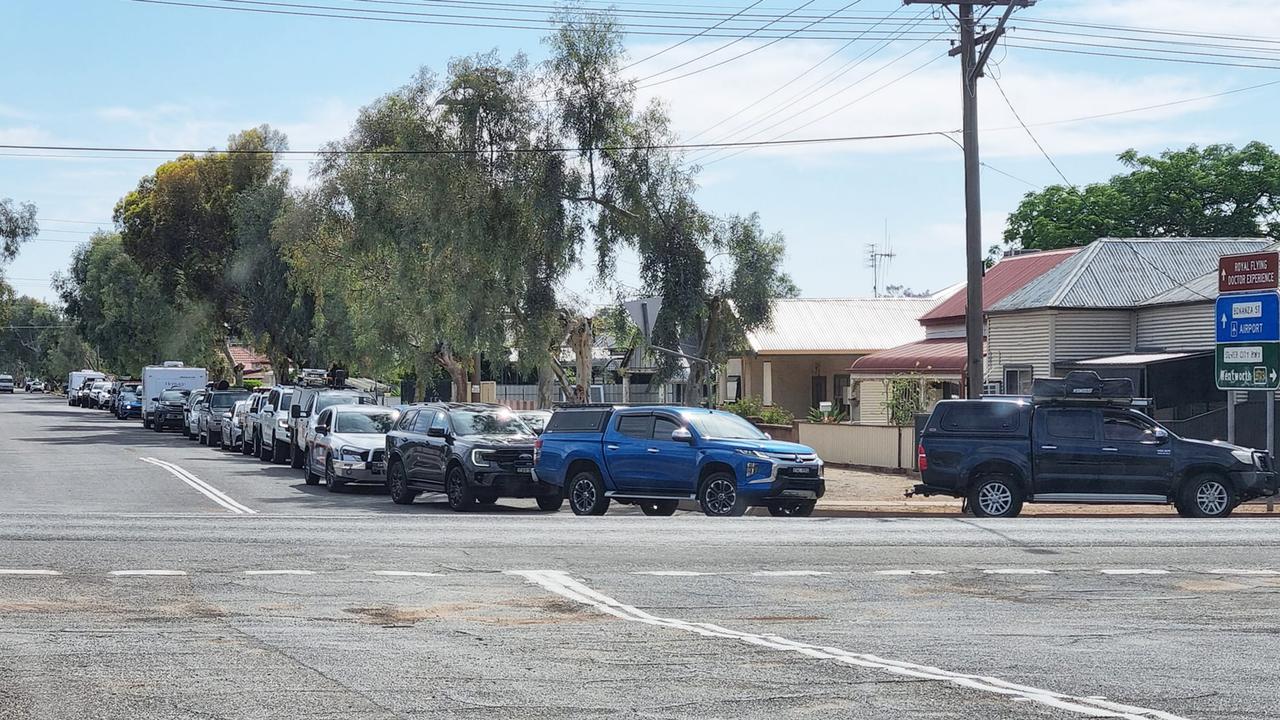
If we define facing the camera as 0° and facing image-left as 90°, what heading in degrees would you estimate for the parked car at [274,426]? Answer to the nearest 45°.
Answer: approximately 315°

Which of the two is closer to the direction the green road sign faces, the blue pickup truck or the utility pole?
the blue pickup truck

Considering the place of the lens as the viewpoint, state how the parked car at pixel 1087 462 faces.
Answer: facing to the right of the viewer

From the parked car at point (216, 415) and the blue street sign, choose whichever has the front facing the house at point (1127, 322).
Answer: the parked car

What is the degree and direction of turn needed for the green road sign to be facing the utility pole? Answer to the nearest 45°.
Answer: approximately 90° to its right

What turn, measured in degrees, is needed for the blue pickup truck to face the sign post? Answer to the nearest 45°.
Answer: approximately 45° to its left

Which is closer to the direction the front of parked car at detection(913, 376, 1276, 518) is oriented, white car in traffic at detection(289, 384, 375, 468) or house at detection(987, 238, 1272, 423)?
the house

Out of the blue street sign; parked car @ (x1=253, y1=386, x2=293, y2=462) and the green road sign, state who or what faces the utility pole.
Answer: the parked car

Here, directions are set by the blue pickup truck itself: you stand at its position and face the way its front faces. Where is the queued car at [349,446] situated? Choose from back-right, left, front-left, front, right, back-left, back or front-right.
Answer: back

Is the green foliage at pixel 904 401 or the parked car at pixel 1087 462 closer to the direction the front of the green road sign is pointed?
the parked car

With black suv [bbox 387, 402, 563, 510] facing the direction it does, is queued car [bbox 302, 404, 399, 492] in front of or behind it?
behind
